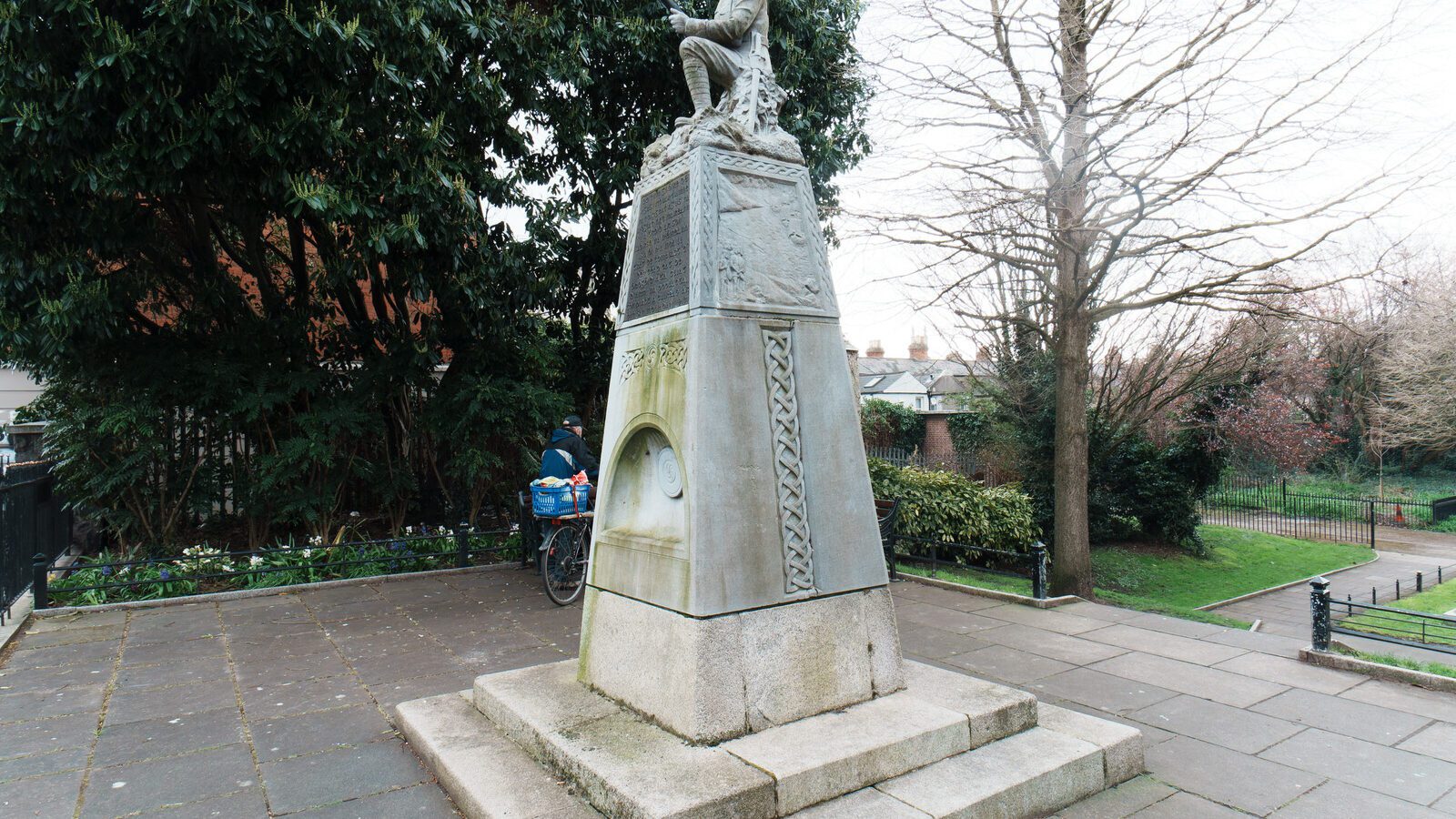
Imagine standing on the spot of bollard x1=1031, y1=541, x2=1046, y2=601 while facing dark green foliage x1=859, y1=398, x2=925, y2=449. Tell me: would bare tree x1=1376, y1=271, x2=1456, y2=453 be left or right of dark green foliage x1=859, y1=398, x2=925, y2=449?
right

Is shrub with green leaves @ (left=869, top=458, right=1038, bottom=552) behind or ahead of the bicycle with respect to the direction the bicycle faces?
ahead
